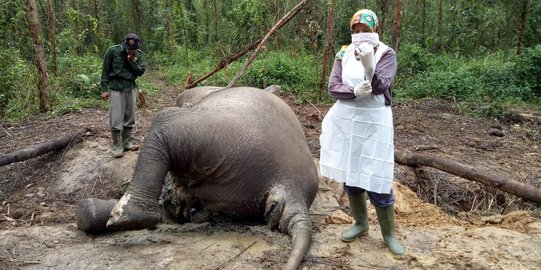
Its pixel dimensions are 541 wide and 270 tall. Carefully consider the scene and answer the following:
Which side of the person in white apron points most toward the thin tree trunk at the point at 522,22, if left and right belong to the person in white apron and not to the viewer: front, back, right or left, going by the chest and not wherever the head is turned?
back

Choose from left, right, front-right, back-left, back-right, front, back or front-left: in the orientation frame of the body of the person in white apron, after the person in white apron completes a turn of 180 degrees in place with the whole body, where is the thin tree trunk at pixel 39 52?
front-left

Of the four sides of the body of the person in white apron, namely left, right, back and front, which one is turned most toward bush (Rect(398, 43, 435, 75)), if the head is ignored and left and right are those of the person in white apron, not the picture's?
back

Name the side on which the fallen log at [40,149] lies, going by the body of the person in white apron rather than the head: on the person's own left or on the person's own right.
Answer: on the person's own right

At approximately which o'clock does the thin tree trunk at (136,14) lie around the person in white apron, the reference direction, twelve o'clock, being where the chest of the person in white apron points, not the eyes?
The thin tree trunk is roughly at 5 o'clock from the person in white apron.

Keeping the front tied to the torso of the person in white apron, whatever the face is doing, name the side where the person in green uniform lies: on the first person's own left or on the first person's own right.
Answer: on the first person's own right

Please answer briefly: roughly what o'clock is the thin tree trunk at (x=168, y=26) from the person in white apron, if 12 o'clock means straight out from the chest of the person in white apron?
The thin tree trunk is roughly at 5 o'clock from the person in white apron.

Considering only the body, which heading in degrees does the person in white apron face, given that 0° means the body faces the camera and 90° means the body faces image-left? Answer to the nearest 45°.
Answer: approximately 0°

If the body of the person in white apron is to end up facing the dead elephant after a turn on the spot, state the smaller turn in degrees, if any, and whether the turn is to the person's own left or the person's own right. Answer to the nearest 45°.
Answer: approximately 90° to the person's own right
